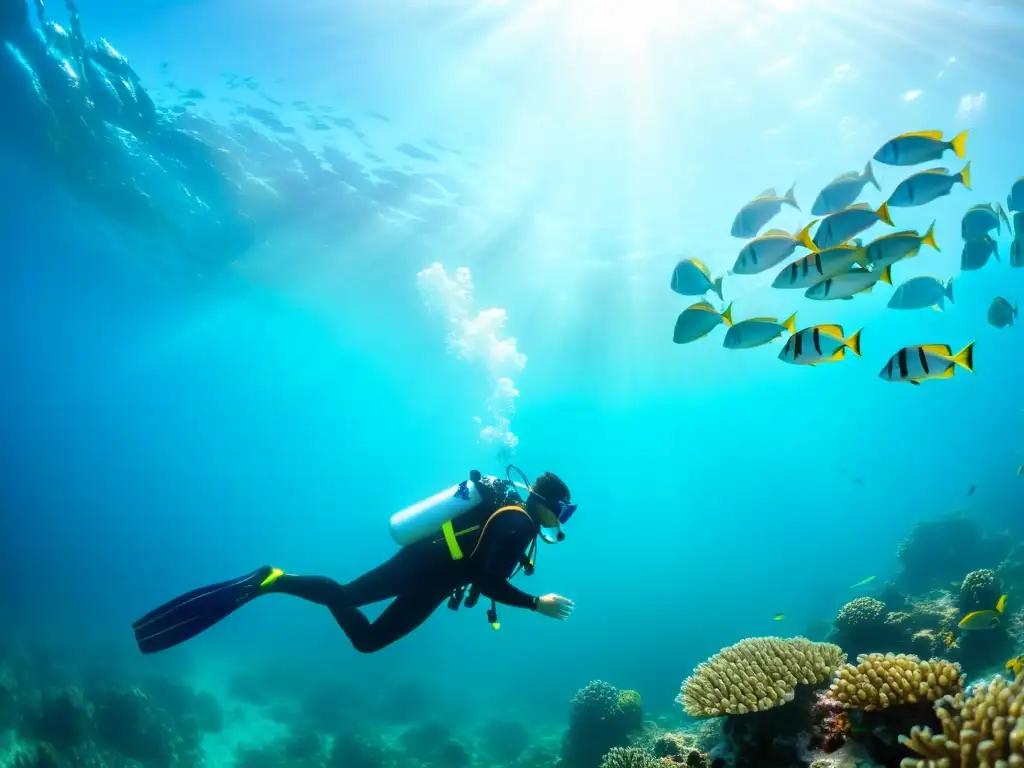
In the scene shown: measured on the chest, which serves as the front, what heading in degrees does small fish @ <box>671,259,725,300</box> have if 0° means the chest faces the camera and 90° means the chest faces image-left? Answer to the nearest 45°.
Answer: approximately 90°

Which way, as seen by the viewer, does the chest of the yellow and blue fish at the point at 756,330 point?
to the viewer's left

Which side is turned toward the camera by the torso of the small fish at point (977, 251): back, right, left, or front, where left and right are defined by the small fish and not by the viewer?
left

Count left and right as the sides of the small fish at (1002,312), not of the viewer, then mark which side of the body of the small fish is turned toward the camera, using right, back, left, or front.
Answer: left

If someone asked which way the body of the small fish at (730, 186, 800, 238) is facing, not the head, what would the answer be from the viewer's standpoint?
to the viewer's left
